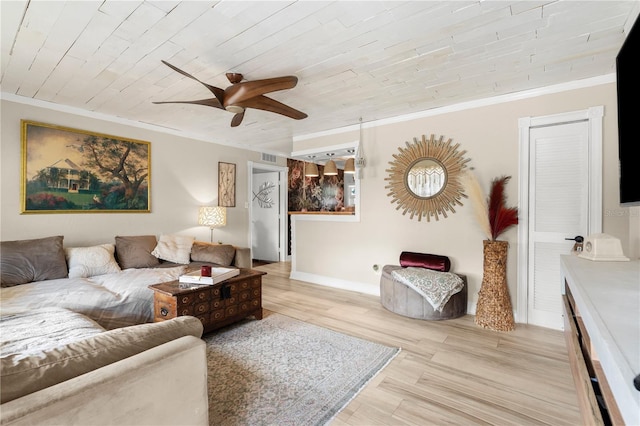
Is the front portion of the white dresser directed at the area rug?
yes

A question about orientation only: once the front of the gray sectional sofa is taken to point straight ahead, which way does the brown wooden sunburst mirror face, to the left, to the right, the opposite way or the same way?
to the right

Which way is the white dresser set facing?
to the viewer's left

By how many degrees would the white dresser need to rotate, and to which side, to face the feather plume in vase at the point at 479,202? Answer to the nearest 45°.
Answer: approximately 45° to its right

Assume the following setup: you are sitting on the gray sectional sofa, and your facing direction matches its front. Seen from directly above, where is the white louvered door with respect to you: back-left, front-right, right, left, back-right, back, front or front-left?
front-left

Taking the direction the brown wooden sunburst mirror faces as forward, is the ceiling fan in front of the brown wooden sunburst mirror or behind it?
in front

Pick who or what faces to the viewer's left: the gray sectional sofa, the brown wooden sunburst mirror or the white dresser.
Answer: the white dresser

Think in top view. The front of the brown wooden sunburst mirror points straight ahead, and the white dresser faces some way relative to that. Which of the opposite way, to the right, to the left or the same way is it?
to the right

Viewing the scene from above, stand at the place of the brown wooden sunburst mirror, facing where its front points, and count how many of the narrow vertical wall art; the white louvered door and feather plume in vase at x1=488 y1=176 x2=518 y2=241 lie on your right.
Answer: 1

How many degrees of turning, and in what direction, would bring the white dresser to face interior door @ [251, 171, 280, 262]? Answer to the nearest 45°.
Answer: approximately 45° to its right

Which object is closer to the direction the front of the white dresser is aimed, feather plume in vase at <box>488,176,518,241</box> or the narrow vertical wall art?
the narrow vertical wall art

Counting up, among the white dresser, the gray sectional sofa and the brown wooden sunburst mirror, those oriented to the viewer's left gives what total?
1
